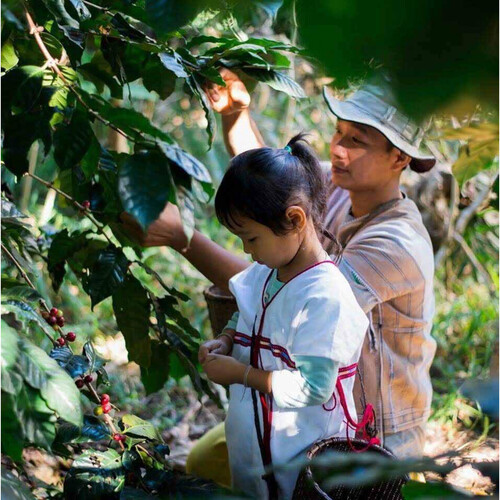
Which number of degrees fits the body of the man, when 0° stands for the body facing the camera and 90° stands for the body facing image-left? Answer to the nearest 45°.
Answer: approximately 90°

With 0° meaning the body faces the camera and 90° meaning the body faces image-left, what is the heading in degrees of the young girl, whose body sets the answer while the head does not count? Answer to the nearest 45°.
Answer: approximately 45°

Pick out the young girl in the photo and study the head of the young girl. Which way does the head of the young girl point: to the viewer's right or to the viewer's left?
to the viewer's left
